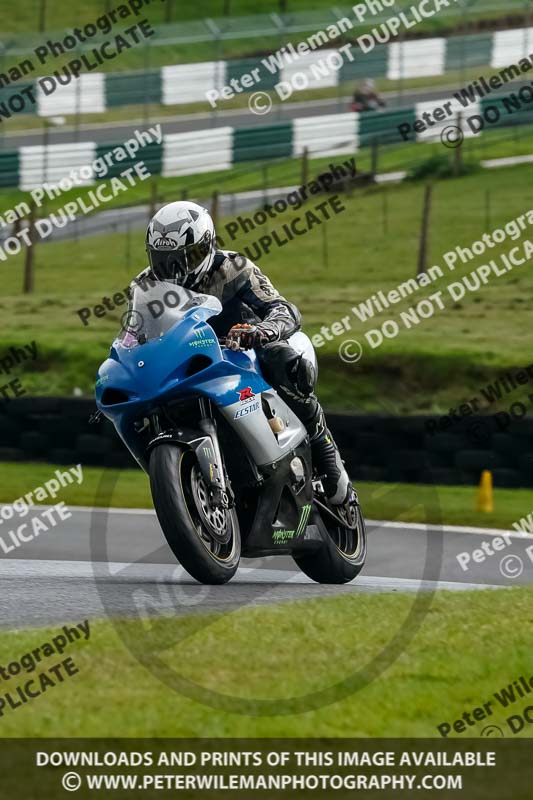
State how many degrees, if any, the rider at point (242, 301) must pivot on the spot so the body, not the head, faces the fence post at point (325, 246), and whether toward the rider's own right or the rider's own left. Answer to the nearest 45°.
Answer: approximately 135° to the rider's own right

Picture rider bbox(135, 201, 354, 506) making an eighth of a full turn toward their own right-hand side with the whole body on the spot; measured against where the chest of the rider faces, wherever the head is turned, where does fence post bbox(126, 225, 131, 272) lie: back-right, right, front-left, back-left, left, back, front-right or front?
right

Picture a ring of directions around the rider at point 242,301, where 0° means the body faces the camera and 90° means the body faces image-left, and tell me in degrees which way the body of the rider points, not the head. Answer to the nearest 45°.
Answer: approximately 45°

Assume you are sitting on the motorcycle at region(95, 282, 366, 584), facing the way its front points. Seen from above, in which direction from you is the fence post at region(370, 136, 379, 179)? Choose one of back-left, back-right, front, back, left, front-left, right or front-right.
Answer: back-right

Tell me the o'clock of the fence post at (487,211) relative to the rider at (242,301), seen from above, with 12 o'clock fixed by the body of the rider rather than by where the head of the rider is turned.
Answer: The fence post is roughly at 5 o'clock from the rider.

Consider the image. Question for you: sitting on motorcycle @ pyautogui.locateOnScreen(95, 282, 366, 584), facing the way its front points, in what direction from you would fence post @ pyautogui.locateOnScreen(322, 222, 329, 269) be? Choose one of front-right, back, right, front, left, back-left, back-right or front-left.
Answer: back-right

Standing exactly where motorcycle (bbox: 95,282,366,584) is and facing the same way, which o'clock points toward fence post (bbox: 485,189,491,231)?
The fence post is roughly at 5 o'clock from the motorcycle.

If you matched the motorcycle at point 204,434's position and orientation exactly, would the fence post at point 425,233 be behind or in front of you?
behind

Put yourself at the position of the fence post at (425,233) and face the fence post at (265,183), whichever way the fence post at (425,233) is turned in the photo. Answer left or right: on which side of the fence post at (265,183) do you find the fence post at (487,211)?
right

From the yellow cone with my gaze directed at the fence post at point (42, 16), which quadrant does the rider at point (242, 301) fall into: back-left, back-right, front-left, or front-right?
back-left

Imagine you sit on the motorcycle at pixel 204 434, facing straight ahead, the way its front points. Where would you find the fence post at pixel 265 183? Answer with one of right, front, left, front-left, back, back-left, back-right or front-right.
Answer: back-right
